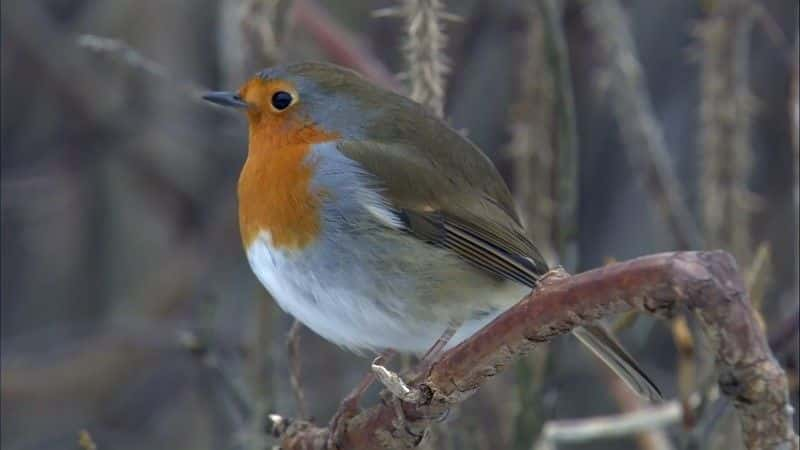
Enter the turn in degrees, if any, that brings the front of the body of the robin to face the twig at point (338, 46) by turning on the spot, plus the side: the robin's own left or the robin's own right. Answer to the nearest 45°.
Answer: approximately 90° to the robin's own right

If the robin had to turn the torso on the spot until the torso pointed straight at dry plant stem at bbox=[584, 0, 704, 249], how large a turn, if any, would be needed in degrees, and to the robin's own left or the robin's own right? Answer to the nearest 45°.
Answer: approximately 135° to the robin's own right

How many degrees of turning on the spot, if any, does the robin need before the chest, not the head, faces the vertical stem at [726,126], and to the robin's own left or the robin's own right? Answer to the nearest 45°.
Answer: approximately 135° to the robin's own right

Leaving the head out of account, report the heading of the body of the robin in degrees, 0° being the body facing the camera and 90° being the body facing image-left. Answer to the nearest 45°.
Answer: approximately 90°

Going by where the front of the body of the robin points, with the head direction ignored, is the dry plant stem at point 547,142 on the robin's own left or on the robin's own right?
on the robin's own right

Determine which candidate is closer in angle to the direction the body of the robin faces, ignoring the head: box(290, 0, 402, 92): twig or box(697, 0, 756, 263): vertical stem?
the twig

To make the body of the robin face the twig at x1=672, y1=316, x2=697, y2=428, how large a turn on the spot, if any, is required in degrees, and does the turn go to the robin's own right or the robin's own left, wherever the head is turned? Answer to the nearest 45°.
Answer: approximately 180°
